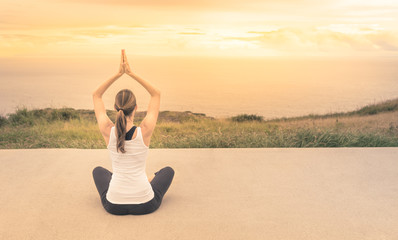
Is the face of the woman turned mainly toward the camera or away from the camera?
away from the camera

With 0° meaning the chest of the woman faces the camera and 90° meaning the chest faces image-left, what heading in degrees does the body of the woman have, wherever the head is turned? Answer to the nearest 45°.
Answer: approximately 180°

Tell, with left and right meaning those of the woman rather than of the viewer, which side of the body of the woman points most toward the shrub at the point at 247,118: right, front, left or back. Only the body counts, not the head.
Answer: front

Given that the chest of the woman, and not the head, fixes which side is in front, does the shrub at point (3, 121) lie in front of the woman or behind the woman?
in front

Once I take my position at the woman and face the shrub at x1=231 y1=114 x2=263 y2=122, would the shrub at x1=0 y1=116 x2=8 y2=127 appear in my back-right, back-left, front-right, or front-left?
front-left
